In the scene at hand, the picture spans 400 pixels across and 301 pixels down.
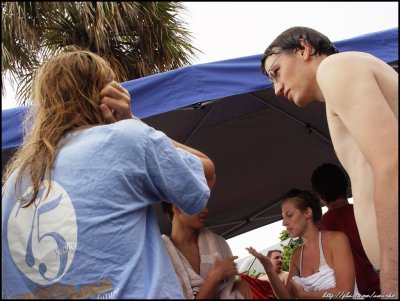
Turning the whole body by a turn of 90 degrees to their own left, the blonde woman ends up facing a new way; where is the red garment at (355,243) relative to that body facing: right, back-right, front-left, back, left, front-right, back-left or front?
right

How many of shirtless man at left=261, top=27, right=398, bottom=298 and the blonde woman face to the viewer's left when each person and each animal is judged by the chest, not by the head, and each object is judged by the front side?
1

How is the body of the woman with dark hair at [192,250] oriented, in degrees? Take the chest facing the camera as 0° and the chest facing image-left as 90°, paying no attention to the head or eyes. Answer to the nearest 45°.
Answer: approximately 315°

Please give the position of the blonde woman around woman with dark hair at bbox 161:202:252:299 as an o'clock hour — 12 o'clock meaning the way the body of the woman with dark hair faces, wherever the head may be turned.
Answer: The blonde woman is roughly at 2 o'clock from the woman with dark hair.

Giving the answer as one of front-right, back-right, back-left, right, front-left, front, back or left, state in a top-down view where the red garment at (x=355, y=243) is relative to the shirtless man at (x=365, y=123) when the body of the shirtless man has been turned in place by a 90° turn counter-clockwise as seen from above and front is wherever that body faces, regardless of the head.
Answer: back

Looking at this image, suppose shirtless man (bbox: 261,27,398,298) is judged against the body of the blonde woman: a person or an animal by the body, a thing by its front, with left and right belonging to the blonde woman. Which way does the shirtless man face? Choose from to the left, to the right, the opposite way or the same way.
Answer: to the left

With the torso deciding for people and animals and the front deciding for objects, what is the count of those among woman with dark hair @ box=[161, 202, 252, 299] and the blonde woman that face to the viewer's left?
0

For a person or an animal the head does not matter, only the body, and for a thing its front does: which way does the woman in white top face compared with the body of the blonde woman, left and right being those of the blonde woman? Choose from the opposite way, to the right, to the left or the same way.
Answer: the opposite way

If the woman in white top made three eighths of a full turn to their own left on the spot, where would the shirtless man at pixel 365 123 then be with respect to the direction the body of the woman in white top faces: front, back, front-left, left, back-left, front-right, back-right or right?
right

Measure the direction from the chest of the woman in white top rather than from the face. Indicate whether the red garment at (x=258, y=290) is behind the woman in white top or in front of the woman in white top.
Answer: in front

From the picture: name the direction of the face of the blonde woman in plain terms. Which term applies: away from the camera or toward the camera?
away from the camera

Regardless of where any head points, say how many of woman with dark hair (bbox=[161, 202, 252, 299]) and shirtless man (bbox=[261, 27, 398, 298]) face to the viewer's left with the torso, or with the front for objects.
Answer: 1
